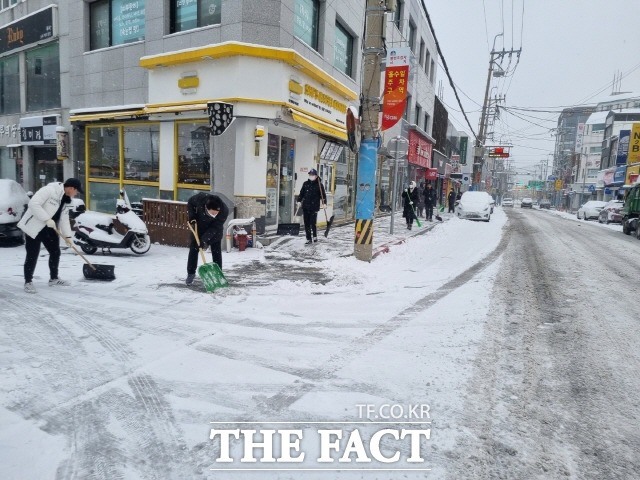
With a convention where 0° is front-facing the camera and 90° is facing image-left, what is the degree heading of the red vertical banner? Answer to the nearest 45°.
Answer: approximately 0°

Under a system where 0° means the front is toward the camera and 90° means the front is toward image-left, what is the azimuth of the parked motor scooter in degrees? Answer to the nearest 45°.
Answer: approximately 270°

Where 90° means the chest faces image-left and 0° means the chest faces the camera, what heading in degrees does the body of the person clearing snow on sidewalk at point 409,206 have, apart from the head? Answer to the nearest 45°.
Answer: approximately 0°

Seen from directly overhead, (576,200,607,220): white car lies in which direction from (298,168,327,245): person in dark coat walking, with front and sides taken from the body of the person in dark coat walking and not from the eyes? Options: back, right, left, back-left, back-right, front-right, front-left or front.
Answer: back-left

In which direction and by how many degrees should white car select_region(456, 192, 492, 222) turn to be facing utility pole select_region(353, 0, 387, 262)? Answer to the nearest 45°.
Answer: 0° — it already faces it

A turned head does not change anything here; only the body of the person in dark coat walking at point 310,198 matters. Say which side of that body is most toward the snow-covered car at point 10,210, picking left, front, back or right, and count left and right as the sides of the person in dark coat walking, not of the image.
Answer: right

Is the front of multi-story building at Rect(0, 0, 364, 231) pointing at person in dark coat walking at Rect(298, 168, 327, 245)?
yes
